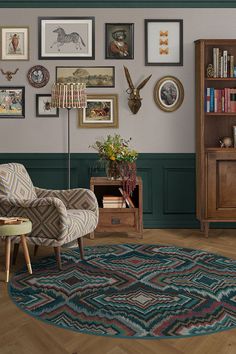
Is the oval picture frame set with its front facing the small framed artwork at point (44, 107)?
no

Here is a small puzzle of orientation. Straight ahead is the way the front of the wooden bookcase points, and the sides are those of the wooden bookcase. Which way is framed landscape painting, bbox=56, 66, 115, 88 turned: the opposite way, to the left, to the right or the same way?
the same way

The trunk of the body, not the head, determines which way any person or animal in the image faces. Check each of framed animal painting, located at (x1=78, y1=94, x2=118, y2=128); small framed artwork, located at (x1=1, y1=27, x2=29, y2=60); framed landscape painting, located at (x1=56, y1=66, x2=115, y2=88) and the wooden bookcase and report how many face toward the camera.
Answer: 4

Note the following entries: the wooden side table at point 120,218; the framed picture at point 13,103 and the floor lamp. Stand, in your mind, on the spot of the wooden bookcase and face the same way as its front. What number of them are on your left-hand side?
0

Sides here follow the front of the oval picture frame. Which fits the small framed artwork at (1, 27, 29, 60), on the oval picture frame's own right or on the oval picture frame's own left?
on the oval picture frame's own right

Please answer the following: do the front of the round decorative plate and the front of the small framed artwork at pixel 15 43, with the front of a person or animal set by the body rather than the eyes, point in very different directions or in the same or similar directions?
same or similar directions

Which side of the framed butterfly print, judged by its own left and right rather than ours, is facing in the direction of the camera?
front

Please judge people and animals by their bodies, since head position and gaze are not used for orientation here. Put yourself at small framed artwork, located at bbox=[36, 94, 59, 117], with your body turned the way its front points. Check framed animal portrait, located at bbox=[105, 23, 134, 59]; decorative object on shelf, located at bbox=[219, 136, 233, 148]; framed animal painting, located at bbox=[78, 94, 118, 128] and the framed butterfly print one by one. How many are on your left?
4

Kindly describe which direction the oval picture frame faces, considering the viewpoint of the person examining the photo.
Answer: facing the viewer

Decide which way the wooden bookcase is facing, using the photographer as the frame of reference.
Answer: facing the viewer

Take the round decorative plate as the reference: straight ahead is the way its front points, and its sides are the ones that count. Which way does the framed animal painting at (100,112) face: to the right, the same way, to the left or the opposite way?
the same way

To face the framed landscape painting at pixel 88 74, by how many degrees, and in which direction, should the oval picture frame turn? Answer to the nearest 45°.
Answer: approximately 90° to its right

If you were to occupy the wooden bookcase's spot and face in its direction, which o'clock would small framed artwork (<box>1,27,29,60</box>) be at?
The small framed artwork is roughly at 3 o'clock from the wooden bookcase.

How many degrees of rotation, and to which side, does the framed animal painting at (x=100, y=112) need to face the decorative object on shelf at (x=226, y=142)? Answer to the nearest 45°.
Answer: approximately 90° to its left

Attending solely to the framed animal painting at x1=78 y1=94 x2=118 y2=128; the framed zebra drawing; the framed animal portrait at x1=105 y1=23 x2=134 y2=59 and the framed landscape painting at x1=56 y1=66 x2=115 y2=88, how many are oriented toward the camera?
4
